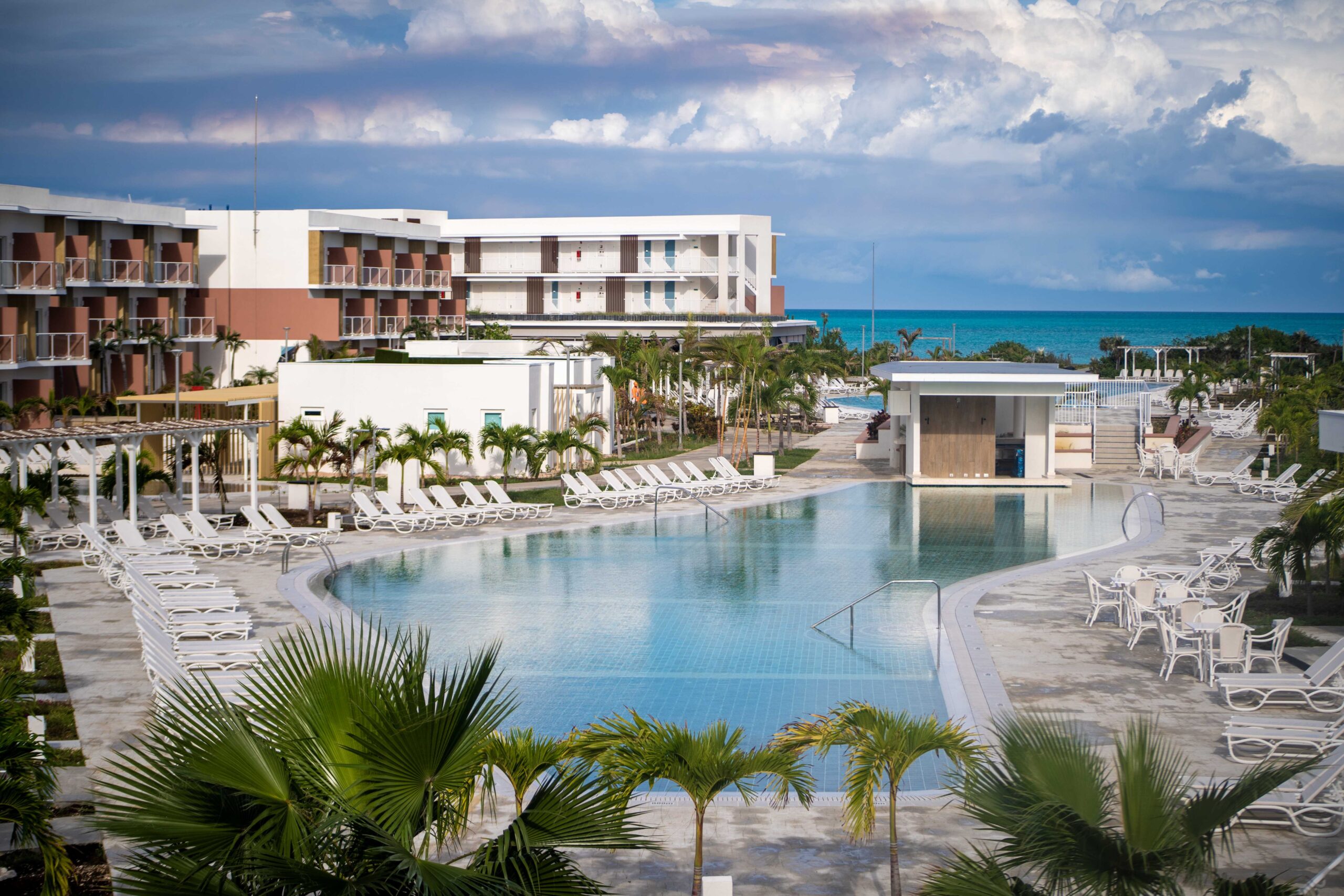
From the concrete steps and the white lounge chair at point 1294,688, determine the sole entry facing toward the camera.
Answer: the concrete steps

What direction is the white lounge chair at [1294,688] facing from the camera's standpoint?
to the viewer's left

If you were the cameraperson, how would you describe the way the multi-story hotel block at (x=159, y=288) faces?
facing the viewer and to the right of the viewer

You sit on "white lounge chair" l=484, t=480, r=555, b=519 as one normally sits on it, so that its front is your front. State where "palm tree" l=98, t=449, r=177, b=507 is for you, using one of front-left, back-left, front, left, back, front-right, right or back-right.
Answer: back-right

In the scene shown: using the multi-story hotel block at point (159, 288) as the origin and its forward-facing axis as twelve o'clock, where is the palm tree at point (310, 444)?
The palm tree is roughly at 1 o'clock from the multi-story hotel block.

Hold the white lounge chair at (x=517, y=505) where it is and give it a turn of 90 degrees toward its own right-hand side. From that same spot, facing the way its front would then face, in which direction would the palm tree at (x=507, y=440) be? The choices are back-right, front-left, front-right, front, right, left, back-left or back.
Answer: back-right

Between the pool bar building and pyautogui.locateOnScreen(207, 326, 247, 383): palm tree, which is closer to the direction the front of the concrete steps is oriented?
the pool bar building

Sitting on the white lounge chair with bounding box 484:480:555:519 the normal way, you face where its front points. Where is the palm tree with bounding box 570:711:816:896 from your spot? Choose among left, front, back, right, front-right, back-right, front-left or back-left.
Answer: front-right

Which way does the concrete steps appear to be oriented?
toward the camera

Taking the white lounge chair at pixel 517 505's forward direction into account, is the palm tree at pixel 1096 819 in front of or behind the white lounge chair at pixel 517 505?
in front

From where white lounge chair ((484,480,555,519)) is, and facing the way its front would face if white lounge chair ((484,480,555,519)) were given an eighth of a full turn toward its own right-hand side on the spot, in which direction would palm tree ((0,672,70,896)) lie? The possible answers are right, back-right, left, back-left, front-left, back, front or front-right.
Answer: front

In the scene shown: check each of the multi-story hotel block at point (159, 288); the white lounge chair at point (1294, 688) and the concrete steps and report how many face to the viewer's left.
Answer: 1

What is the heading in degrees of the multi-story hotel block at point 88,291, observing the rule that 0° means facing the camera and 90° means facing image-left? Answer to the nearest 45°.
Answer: approximately 315°

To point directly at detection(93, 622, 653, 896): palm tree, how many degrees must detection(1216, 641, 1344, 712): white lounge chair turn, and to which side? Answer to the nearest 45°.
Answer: approximately 90° to its left
